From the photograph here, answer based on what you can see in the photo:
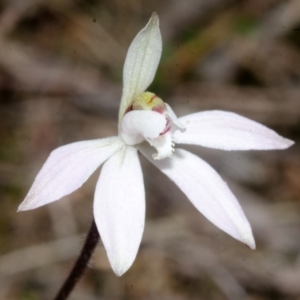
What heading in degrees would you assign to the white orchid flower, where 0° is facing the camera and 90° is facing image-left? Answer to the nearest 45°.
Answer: approximately 315°
